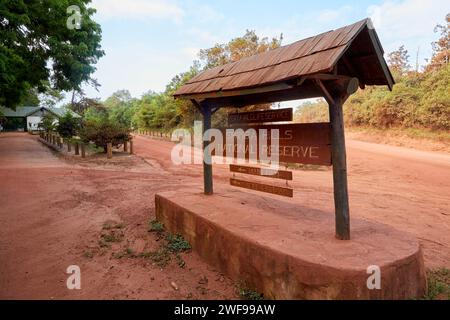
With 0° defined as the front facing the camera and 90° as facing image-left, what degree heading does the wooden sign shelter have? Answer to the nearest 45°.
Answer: approximately 45°

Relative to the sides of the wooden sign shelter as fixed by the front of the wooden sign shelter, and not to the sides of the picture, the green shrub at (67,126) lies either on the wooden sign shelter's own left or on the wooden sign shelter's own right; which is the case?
on the wooden sign shelter's own right

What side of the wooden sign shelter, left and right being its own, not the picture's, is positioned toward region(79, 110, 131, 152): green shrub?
right

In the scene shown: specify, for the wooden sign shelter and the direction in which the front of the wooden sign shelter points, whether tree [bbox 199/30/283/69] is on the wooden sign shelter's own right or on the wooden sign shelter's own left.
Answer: on the wooden sign shelter's own right

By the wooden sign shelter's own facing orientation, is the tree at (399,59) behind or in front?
behind

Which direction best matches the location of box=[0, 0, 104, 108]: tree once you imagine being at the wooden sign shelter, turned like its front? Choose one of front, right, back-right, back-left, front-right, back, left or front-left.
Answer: right
